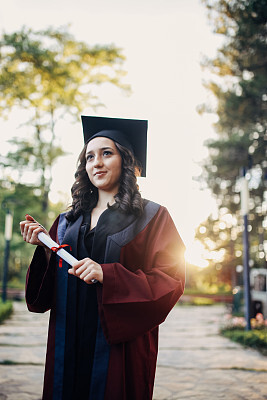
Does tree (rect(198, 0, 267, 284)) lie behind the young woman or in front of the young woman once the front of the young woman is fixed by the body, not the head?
behind

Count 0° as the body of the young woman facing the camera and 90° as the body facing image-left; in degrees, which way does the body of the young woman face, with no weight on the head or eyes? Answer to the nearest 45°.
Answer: approximately 45°

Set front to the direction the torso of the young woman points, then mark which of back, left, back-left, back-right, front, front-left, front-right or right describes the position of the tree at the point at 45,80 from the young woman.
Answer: back-right
